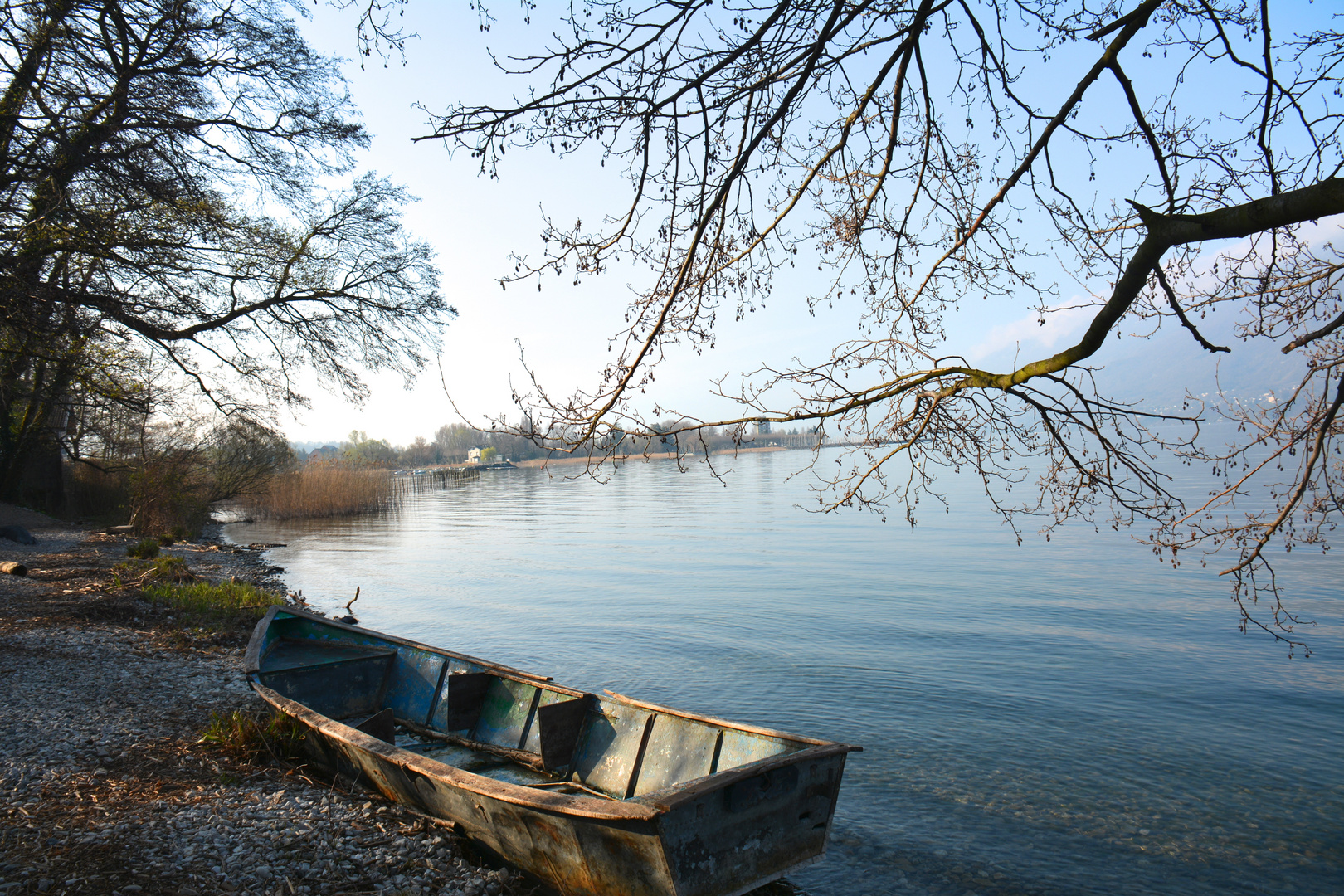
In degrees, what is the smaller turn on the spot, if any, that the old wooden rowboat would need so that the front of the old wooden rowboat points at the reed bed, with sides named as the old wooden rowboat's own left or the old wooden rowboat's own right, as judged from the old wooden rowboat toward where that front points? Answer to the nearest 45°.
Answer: approximately 45° to the old wooden rowboat's own right

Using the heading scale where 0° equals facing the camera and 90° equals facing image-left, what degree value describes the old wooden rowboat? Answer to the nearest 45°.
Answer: approximately 135°
